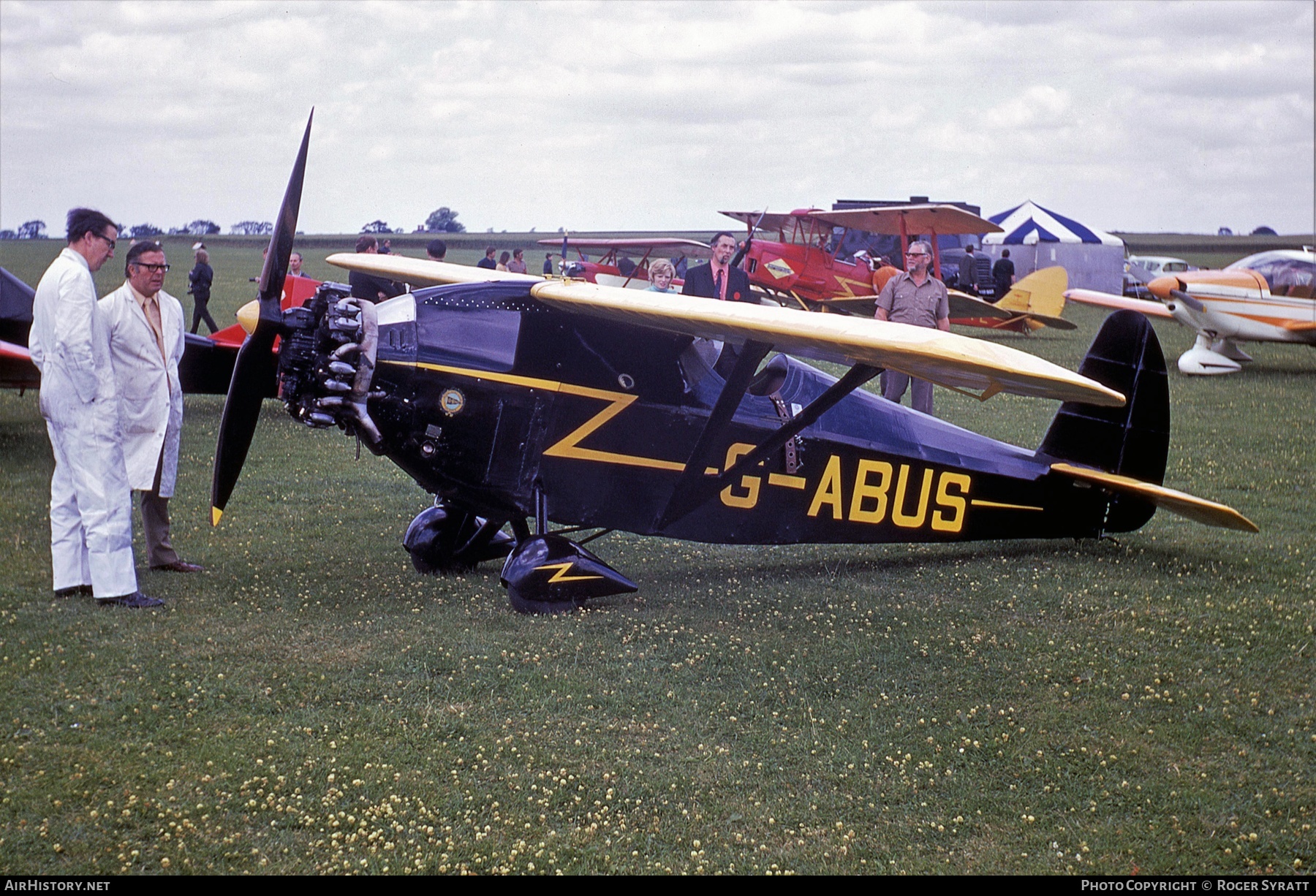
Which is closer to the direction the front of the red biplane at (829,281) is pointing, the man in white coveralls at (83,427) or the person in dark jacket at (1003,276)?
the man in white coveralls

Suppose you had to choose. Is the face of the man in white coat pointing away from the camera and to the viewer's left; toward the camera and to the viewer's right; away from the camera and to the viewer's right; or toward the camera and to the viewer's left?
toward the camera and to the viewer's right

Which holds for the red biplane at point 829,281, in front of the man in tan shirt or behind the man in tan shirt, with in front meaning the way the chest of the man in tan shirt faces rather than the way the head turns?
behind

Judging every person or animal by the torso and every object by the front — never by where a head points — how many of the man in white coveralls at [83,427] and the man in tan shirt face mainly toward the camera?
1

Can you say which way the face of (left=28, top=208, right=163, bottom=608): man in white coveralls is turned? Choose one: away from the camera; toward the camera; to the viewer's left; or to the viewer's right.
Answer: to the viewer's right

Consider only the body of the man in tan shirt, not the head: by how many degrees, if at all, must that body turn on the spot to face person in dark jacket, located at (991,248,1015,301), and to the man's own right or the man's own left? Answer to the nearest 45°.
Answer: approximately 180°

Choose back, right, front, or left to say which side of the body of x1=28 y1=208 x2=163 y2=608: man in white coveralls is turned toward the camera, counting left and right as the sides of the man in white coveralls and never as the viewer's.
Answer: right
